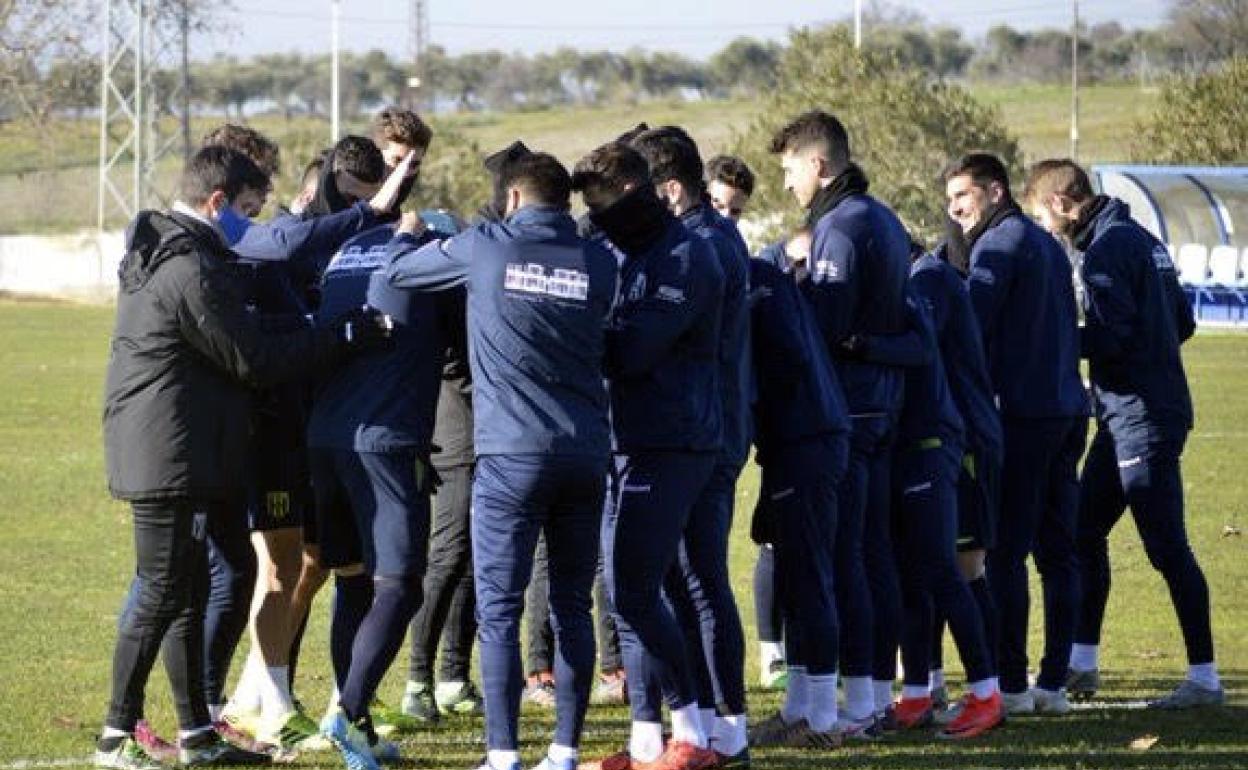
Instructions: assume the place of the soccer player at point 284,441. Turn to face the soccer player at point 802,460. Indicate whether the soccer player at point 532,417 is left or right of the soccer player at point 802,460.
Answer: right

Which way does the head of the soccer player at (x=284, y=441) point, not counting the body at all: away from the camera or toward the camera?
toward the camera

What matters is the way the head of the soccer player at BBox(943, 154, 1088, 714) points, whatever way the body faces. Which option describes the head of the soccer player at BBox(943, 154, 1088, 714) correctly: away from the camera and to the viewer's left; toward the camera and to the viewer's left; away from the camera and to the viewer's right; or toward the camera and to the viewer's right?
toward the camera and to the viewer's left

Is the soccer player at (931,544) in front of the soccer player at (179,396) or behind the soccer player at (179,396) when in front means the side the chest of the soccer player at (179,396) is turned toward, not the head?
in front

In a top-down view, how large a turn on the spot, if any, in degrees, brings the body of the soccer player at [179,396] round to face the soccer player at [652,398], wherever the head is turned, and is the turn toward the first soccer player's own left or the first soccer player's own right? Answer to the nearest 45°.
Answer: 0° — they already face them

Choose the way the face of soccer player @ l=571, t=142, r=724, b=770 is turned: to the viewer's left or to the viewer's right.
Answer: to the viewer's left

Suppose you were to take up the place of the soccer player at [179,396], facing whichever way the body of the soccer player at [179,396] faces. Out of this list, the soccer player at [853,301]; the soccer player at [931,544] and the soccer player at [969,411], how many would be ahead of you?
3

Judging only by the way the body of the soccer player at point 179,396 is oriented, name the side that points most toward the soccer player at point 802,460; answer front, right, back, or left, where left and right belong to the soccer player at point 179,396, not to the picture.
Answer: front

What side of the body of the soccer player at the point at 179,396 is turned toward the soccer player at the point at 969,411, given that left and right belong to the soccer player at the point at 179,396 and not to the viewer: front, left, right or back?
front

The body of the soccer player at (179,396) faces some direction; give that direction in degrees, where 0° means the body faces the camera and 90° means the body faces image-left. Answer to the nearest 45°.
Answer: approximately 270°

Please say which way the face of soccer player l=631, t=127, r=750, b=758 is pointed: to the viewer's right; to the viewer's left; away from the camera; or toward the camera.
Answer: to the viewer's left

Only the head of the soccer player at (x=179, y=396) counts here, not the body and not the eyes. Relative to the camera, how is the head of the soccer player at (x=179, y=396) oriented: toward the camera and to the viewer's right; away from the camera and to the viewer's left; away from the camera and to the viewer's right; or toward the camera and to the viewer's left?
away from the camera and to the viewer's right

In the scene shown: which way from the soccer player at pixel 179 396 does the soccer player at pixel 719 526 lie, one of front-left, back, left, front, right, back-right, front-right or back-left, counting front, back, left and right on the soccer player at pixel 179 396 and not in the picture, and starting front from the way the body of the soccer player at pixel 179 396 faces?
front

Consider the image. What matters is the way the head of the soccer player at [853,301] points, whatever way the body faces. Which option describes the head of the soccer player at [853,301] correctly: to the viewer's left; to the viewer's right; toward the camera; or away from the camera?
to the viewer's left
